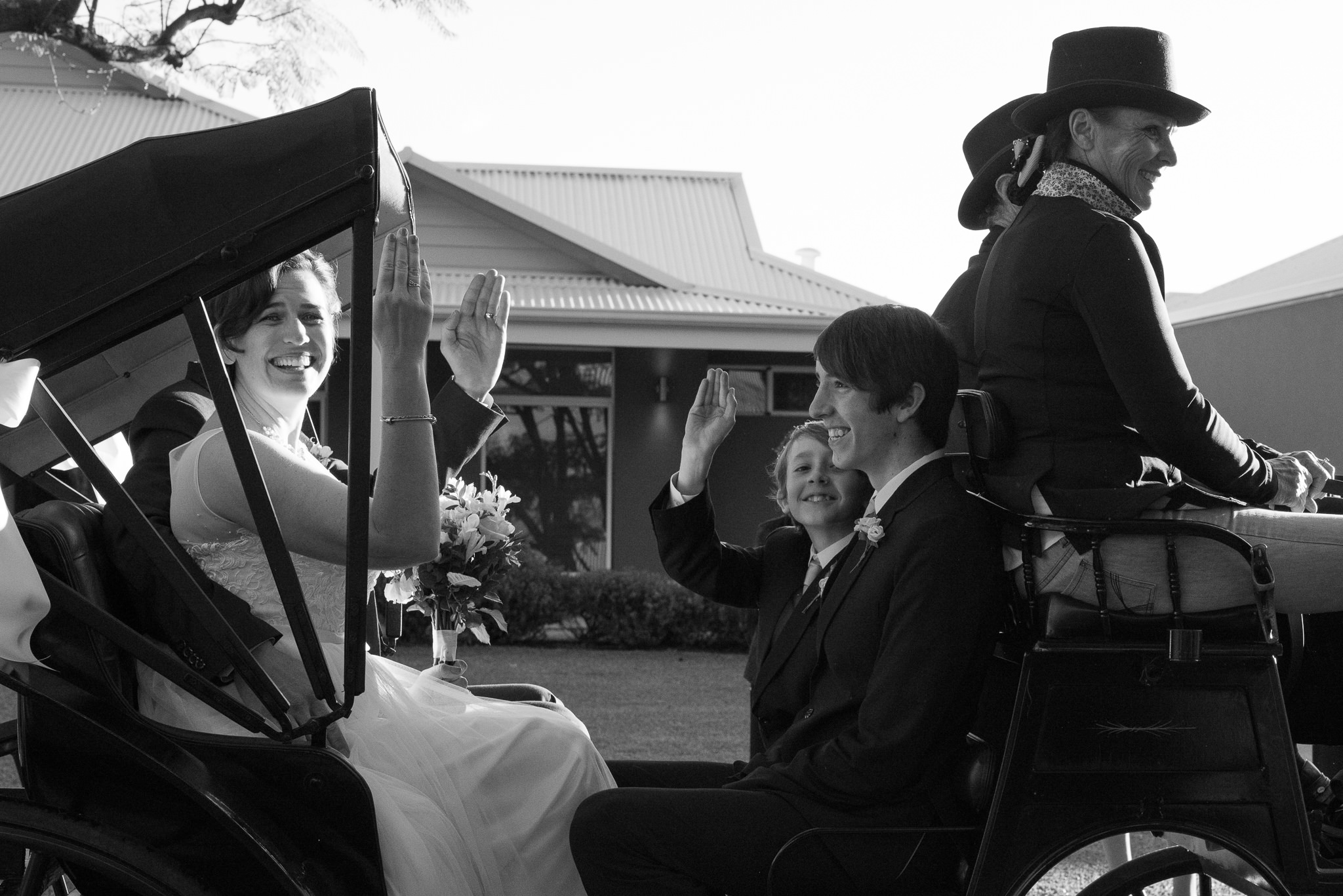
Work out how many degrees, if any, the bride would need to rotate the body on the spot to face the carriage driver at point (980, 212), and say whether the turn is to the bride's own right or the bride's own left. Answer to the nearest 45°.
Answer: approximately 45° to the bride's own left

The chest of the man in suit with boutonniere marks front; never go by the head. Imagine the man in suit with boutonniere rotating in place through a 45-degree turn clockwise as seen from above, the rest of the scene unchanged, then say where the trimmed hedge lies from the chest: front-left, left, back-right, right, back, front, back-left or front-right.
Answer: front-right

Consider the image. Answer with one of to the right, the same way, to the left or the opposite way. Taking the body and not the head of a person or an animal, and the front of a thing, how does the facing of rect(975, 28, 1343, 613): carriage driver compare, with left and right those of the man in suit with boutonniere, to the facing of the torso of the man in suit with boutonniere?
the opposite way

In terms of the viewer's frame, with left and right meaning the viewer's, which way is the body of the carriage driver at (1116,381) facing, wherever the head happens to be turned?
facing to the right of the viewer

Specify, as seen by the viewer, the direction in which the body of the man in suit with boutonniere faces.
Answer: to the viewer's left

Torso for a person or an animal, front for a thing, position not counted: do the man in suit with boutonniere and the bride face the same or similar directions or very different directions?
very different directions

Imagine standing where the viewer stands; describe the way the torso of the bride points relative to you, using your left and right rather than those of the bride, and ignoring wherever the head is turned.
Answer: facing to the right of the viewer

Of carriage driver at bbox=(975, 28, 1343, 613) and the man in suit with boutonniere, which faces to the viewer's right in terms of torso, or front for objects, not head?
the carriage driver

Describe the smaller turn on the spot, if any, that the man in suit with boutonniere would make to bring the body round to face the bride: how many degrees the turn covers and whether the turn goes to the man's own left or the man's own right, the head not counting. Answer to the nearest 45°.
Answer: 0° — they already face them

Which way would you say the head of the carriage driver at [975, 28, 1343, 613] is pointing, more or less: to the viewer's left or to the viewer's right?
to the viewer's right
